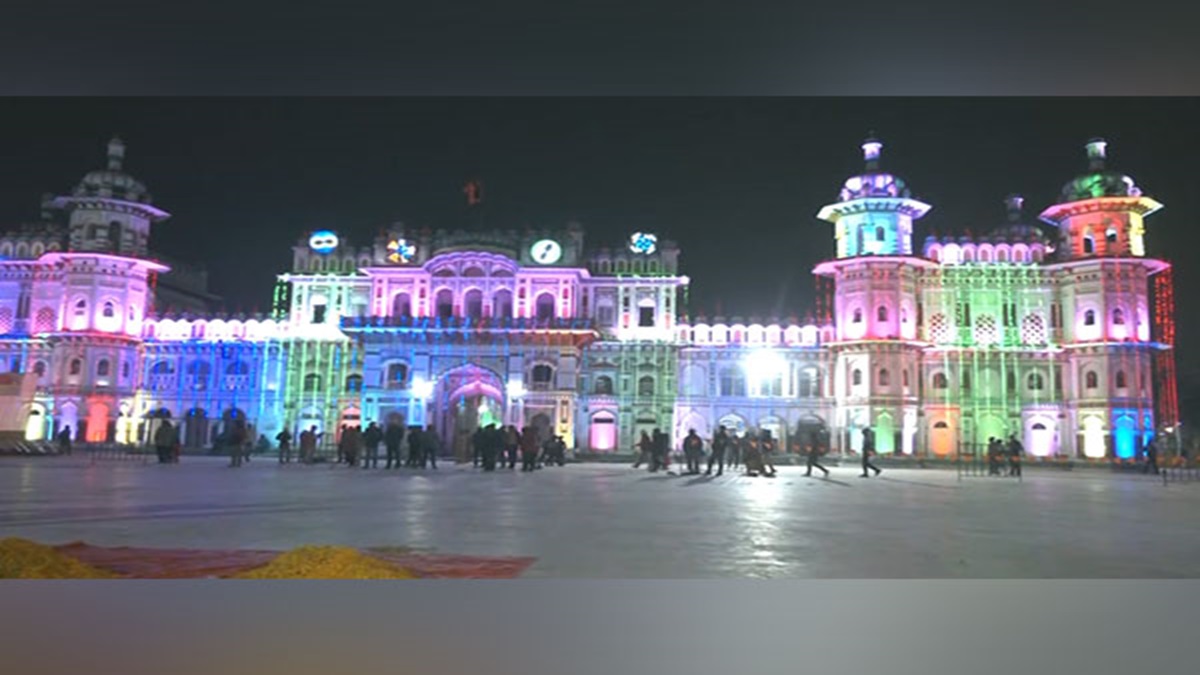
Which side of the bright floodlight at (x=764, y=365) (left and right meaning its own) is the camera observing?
front

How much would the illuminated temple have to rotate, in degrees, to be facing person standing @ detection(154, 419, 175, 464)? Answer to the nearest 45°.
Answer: approximately 45° to its right

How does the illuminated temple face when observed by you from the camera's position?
facing the viewer

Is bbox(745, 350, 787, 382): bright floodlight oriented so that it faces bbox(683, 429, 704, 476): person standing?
yes

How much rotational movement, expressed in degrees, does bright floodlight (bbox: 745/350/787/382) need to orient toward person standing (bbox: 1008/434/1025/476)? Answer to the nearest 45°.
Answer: approximately 45° to its left

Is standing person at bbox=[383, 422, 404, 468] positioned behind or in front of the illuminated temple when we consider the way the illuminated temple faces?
in front

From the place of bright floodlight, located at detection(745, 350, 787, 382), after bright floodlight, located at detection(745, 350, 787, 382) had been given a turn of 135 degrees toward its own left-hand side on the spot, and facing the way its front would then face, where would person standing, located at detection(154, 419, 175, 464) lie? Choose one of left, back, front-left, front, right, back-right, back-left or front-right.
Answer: back

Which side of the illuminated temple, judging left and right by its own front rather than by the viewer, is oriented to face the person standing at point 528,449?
front

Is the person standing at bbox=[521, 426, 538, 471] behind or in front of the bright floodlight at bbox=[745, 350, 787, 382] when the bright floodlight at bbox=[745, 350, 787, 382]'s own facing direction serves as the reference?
in front
